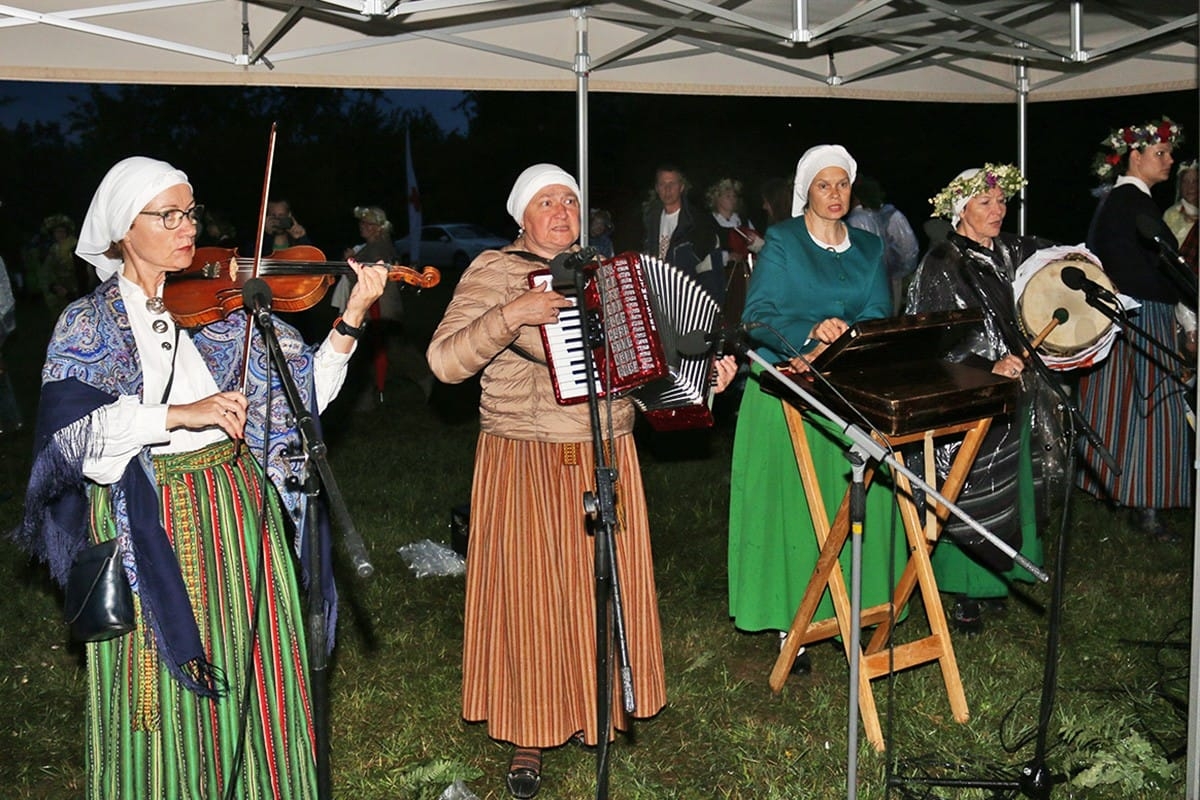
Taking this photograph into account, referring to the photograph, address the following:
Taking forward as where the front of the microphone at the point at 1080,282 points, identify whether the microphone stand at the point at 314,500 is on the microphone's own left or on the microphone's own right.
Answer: on the microphone's own left

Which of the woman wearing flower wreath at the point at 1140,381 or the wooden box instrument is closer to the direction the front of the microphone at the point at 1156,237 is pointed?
the wooden box instrument

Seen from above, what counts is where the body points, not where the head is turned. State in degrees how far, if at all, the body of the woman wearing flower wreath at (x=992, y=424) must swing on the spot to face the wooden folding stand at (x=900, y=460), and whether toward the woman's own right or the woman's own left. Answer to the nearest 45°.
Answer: approximately 45° to the woman's own right

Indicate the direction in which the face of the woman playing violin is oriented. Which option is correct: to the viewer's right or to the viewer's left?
to the viewer's right

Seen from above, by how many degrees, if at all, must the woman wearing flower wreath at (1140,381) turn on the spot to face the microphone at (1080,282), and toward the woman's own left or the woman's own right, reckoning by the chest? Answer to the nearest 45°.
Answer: approximately 90° to the woman's own right

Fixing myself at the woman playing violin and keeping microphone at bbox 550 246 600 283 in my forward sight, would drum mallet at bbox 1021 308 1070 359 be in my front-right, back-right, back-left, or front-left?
front-left

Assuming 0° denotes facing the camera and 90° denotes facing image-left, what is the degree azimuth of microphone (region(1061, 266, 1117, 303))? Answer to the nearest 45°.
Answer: approximately 90°

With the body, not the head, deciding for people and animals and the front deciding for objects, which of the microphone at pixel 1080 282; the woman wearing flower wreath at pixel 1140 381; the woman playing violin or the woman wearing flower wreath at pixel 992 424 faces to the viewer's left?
the microphone

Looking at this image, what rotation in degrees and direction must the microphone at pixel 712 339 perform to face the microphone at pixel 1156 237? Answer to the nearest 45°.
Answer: approximately 135° to its right

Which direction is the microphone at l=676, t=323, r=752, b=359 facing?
to the viewer's left

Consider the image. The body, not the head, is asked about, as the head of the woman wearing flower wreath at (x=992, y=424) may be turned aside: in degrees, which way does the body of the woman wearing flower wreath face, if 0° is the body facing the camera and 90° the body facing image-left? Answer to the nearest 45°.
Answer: approximately 315°
